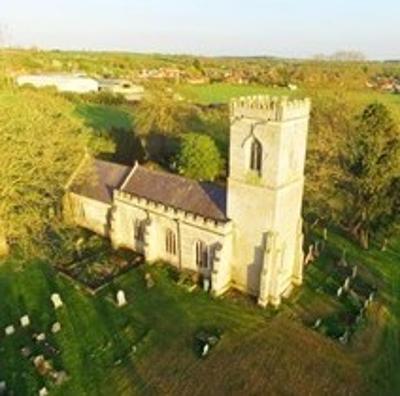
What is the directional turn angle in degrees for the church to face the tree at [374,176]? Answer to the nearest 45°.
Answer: approximately 90° to its left

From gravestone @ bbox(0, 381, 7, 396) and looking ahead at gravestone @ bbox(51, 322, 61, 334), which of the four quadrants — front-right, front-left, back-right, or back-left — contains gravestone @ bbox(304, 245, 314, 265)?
front-right

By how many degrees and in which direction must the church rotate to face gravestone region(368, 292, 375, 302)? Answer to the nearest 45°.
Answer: approximately 45° to its left

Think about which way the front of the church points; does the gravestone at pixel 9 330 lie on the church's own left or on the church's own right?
on the church's own right

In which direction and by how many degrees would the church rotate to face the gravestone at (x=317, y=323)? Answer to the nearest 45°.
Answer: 0° — it already faces it

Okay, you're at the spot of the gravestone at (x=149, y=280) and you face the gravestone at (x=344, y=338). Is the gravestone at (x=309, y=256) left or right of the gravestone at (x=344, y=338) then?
left

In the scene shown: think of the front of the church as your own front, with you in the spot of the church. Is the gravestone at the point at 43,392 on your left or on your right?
on your right

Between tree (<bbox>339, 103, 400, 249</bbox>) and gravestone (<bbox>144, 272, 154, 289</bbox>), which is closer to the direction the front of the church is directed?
the tree

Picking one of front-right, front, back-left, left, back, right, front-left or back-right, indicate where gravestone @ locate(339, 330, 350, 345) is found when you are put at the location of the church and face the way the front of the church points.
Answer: front

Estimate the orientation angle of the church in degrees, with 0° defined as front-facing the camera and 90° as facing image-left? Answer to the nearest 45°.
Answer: approximately 315°

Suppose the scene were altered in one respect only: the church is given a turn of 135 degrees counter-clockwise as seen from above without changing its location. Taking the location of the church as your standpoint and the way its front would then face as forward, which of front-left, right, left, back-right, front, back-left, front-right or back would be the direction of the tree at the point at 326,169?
front-right

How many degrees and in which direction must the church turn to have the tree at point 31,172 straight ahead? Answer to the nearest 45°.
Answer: approximately 135° to its right

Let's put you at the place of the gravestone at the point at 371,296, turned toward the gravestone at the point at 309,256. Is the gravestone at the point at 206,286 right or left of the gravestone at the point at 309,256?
left

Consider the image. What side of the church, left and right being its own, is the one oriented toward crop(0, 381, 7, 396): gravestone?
right
